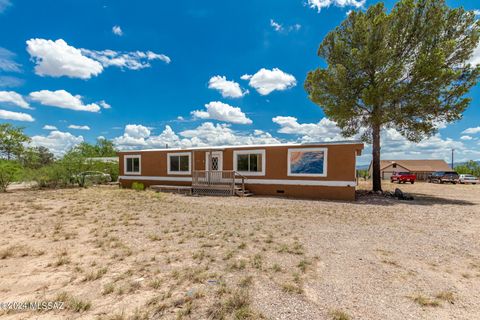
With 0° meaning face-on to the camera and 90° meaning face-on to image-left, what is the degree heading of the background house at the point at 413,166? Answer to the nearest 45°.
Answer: approximately 0°

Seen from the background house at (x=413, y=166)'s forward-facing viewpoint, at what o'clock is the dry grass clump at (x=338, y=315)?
The dry grass clump is roughly at 12 o'clock from the background house.

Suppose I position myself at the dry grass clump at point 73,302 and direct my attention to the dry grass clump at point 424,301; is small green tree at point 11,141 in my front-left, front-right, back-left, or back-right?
back-left

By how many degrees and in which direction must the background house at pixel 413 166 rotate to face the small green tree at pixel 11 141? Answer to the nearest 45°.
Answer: approximately 45° to its right

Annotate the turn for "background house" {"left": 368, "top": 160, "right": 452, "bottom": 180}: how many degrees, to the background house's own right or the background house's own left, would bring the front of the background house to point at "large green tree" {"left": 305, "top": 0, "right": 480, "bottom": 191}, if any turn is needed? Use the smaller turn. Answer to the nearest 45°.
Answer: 0° — it already faces it

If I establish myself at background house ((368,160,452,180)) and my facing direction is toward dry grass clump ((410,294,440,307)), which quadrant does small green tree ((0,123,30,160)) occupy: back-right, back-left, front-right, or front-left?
front-right

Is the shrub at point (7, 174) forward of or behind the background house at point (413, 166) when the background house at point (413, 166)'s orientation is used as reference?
forward

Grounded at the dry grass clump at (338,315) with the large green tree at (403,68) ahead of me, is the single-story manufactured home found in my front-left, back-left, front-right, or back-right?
front-left

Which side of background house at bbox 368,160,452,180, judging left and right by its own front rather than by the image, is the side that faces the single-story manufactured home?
front

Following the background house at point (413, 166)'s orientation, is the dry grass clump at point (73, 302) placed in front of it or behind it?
in front

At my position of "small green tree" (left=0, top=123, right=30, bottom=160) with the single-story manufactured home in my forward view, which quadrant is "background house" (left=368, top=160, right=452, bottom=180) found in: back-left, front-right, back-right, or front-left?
front-left
